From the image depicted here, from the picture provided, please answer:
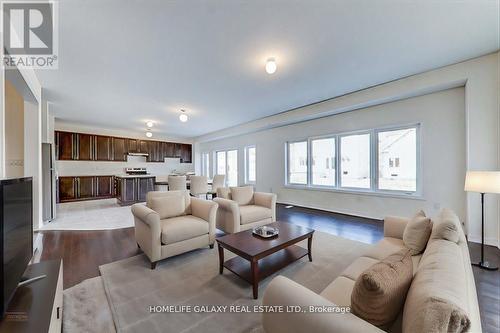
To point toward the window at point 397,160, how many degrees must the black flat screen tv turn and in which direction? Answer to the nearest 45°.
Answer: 0° — it already faces it

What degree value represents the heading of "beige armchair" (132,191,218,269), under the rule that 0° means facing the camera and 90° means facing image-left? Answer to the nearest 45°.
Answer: approximately 315°

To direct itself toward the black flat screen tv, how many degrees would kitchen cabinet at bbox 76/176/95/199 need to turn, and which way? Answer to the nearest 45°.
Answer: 0° — it already faces it

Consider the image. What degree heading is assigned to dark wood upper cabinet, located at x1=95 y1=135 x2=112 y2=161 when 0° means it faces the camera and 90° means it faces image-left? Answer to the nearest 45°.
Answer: approximately 0°

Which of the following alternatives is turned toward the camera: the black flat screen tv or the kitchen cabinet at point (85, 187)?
the kitchen cabinet

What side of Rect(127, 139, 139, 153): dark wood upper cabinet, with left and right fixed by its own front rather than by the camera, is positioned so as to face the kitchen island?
front

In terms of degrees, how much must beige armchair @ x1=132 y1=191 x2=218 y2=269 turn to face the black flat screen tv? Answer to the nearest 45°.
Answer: approximately 90° to its right

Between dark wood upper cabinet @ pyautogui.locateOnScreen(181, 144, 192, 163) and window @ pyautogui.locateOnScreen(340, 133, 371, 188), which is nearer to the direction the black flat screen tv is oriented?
the window

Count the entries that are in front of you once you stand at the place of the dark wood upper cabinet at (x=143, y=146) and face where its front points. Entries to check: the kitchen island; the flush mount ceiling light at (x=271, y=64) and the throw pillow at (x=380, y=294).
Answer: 3

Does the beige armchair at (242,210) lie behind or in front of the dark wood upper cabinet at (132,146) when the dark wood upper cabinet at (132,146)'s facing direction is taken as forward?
in front

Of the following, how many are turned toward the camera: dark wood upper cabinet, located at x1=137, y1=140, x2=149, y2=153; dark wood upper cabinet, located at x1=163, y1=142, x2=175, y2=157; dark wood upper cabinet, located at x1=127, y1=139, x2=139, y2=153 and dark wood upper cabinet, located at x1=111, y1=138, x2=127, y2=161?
4

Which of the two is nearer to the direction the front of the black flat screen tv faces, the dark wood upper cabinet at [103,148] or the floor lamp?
the floor lamp

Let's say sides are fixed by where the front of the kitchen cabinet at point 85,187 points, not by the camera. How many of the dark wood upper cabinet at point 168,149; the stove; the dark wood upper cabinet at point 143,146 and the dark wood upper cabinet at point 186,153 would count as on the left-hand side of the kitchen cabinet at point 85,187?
4

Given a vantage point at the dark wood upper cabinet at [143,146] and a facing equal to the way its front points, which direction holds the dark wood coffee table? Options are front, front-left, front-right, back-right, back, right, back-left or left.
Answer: front

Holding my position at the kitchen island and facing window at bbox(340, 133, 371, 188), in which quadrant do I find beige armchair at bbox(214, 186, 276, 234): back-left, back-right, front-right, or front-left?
front-right

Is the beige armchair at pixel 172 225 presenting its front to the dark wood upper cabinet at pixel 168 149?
no

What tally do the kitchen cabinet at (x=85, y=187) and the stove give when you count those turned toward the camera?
2

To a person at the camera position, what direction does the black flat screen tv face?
facing to the right of the viewer

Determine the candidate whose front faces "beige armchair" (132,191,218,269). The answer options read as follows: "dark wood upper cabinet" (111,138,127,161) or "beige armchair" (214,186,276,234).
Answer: the dark wood upper cabinet

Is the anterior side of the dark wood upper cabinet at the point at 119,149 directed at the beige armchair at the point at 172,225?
yes

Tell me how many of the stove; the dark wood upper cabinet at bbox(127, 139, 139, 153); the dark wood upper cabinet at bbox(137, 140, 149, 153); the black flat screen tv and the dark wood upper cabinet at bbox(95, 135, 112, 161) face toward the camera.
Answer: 4

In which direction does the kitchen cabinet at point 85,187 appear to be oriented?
toward the camera
